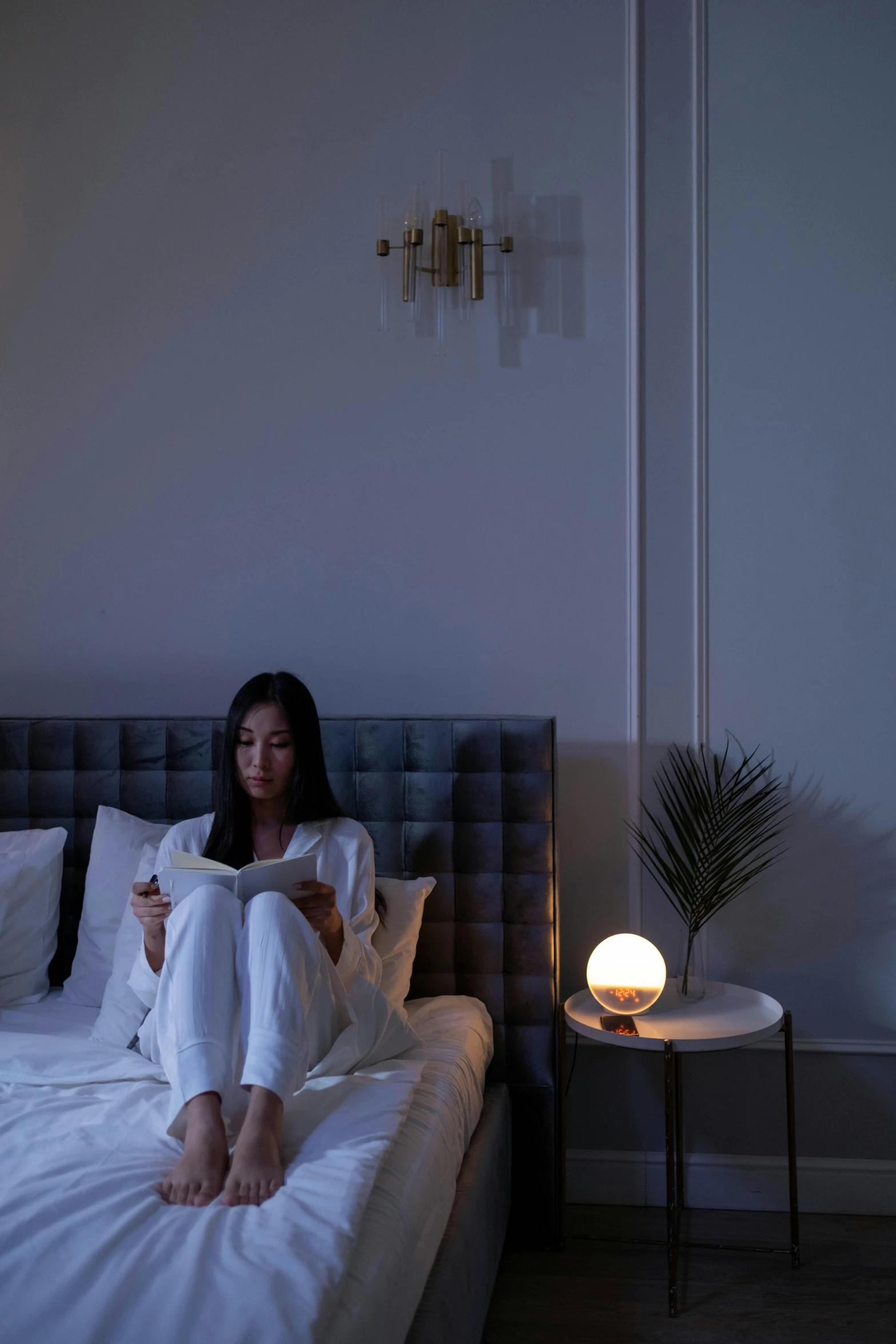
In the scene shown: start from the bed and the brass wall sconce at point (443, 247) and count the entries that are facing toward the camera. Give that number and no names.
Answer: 2

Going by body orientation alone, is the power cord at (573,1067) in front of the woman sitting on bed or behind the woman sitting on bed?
behind

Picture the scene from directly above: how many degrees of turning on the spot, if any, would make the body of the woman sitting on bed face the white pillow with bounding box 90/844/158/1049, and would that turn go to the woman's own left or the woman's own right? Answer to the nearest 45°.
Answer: approximately 135° to the woman's own right

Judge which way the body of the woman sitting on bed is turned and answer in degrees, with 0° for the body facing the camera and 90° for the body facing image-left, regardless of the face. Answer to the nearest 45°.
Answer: approximately 0°

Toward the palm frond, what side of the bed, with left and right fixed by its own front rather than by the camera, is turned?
left

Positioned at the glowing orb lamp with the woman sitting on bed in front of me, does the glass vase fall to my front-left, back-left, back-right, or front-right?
back-right

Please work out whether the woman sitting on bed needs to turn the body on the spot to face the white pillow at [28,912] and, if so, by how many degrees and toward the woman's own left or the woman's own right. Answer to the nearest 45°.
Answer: approximately 135° to the woman's own right

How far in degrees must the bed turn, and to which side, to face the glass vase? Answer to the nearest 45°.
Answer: approximately 90° to its left

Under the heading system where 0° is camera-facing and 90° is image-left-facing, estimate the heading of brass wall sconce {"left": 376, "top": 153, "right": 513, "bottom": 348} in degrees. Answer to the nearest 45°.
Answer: approximately 0°
